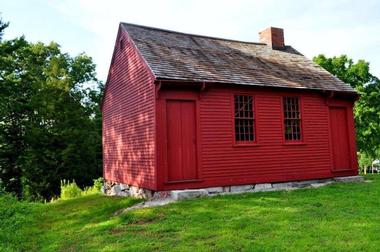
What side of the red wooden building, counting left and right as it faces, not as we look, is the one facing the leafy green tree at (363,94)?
left

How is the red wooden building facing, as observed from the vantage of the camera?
facing the viewer and to the right of the viewer

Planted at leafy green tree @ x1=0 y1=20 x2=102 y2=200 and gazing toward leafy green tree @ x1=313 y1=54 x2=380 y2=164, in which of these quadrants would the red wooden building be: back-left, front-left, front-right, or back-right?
front-right

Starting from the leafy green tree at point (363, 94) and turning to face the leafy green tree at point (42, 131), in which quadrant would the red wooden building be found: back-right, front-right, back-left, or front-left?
front-left

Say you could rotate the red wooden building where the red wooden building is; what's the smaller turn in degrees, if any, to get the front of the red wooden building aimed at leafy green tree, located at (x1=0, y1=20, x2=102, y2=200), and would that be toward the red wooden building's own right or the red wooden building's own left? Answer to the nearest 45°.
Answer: approximately 180°
